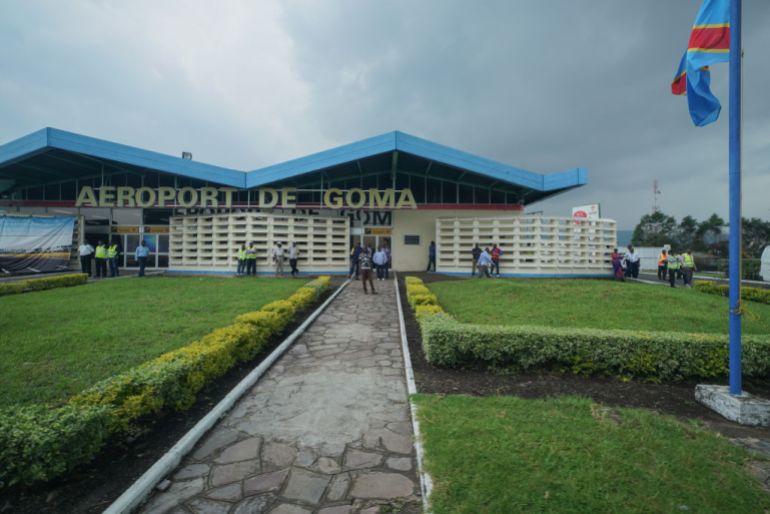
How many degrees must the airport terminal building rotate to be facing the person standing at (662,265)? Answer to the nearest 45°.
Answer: approximately 90° to its left

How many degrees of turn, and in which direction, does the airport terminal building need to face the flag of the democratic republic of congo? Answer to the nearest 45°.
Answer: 0° — it already faces it

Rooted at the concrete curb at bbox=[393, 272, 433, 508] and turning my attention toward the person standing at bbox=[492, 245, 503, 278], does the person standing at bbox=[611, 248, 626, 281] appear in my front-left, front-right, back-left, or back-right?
front-right

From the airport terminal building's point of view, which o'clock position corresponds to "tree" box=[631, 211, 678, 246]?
The tree is roughly at 8 o'clock from the airport terminal building.

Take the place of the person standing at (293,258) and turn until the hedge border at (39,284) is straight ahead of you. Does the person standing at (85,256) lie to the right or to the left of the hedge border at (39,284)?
right

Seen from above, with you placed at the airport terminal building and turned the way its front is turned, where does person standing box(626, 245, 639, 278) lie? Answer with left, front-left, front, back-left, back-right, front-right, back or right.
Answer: left

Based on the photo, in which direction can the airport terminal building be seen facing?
toward the camera

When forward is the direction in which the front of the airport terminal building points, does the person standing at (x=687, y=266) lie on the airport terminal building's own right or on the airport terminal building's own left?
on the airport terminal building's own left

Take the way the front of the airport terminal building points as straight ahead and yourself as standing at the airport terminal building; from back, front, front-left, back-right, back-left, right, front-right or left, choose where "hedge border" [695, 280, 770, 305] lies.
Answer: front-left

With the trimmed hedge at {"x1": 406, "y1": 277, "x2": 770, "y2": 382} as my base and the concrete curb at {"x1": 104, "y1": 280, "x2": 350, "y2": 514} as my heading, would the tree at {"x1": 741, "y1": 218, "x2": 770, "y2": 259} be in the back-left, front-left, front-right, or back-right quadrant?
back-right

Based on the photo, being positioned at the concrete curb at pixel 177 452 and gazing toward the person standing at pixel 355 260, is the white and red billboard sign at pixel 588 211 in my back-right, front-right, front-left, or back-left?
front-right

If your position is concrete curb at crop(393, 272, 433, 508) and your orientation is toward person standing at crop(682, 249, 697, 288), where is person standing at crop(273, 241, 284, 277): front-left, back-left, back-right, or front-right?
front-left

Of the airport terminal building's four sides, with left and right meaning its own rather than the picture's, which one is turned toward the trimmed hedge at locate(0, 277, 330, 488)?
front

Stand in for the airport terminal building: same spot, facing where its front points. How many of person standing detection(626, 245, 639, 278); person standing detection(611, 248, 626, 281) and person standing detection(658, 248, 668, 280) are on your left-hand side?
3
